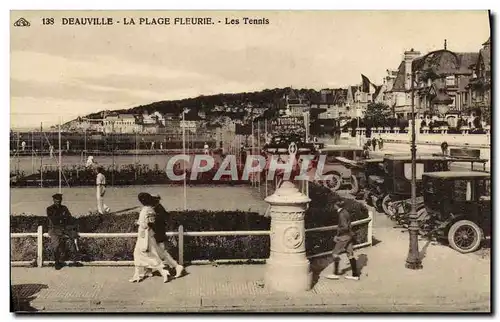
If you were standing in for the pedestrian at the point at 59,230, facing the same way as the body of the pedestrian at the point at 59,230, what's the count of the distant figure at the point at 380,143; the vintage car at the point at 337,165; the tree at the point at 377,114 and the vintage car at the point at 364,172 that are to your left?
4

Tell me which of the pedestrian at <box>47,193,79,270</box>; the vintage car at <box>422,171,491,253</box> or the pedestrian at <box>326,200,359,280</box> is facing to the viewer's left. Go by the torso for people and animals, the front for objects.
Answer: the pedestrian at <box>326,200,359,280</box>

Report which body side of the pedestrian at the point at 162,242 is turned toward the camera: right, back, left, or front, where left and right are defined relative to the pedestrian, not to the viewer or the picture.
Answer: left

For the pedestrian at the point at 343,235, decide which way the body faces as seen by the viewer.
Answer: to the viewer's left

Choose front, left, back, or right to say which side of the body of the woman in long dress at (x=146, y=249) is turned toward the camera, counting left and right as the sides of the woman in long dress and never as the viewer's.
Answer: left

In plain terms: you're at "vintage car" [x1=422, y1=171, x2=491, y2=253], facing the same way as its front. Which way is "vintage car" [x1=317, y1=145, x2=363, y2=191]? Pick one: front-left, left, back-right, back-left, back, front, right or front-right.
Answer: back-left

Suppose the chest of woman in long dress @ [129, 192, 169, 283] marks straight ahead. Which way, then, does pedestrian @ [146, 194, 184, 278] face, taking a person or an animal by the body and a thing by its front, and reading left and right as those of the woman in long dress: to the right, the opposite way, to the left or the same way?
the same way

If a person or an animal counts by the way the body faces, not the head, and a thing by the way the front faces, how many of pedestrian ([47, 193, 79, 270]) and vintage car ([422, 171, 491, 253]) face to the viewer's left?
0

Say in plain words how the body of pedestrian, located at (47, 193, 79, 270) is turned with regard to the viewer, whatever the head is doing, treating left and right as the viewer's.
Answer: facing the viewer
